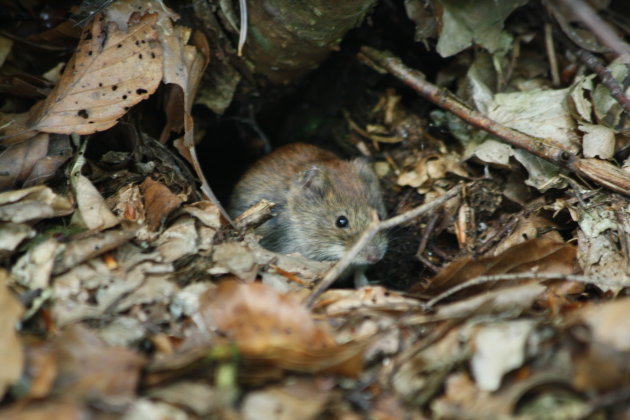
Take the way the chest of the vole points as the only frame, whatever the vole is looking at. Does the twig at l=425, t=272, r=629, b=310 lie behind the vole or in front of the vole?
in front

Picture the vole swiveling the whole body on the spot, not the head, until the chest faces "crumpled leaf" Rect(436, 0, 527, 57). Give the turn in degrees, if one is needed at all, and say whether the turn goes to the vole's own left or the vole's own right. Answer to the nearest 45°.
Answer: approximately 45° to the vole's own left

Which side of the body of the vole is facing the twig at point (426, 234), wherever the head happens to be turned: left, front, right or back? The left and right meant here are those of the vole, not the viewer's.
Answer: front

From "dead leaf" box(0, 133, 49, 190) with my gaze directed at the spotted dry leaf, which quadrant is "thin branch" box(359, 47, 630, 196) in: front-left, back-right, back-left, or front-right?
front-right

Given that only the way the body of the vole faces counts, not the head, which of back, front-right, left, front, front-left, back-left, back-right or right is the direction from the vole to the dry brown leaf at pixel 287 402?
front-right

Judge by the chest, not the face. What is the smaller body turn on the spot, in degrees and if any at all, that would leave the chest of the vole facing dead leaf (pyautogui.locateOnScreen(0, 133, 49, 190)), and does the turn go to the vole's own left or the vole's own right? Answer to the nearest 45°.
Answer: approximately 90° to the vole's own right

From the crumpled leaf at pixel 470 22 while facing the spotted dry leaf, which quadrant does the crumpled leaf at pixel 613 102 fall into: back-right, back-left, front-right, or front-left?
back-left

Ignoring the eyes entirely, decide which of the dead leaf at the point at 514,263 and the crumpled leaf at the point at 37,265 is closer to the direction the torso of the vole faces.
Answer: the dead leaf

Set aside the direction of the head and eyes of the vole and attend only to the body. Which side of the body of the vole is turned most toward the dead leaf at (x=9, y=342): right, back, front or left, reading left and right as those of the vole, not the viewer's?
right

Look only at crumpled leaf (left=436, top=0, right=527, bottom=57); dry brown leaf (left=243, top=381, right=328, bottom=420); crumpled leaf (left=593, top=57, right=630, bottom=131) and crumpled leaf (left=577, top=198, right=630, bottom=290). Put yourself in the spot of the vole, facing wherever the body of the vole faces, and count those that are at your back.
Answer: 0

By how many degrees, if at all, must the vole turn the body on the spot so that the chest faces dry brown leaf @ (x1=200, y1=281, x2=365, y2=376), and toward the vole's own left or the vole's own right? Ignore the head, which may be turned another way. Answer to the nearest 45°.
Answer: approximately 45° to the vole's own right

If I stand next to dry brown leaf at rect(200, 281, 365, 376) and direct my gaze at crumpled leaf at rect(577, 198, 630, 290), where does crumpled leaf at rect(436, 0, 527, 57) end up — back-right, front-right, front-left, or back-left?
front-left

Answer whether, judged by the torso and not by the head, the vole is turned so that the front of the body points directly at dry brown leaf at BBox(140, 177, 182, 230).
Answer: no

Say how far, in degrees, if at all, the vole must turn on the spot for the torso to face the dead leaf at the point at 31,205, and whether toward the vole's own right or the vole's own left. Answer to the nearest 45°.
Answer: approximately 90° to the vole's own right

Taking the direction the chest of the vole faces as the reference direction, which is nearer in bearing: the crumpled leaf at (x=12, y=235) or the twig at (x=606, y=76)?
the twig

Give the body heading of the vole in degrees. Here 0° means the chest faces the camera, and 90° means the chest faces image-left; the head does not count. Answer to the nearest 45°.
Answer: approximately 315°
